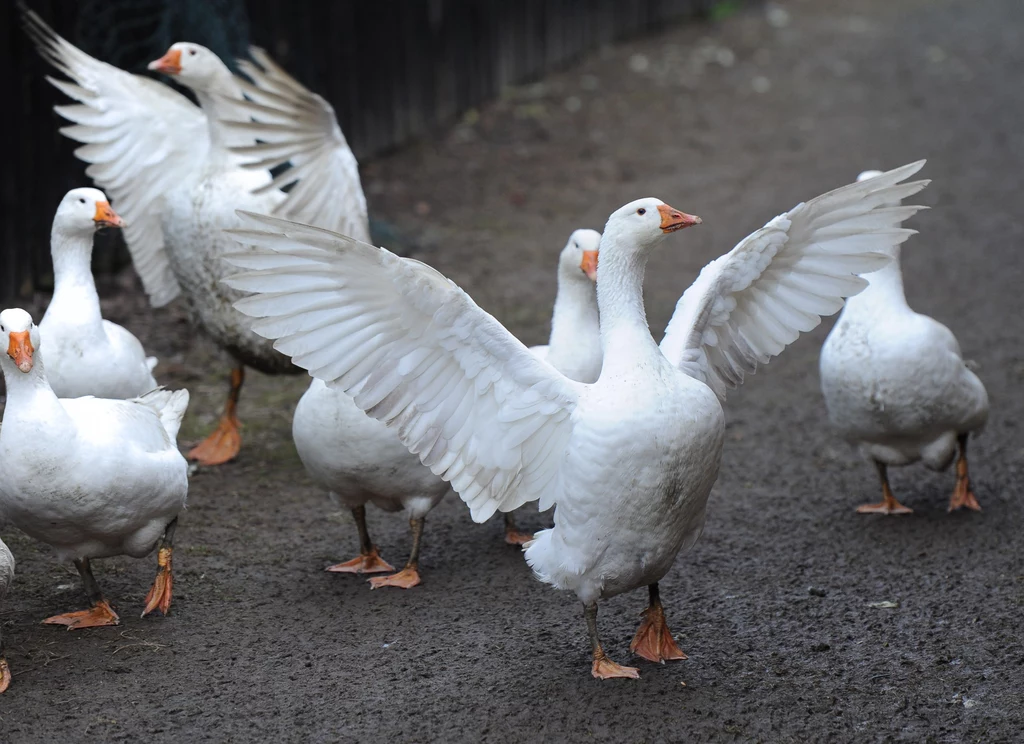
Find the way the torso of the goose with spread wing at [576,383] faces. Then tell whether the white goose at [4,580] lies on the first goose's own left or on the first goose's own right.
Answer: on the first goose's own right

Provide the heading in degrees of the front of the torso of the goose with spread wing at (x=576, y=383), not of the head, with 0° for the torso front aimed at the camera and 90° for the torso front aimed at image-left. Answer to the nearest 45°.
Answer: approximately 315°

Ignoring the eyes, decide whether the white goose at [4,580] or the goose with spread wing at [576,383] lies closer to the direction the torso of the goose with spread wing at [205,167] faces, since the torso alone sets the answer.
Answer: the white goose

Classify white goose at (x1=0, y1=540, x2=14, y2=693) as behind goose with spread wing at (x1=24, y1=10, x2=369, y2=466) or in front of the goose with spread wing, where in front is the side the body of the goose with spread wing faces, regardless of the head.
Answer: in front

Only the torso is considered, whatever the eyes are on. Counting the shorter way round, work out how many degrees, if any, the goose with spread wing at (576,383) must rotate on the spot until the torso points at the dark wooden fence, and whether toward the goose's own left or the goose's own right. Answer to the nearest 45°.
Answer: approximately 135° to the goose's own left

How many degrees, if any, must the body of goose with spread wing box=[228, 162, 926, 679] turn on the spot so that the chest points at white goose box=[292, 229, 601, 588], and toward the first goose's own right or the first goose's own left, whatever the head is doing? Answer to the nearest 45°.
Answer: approximately 180°
